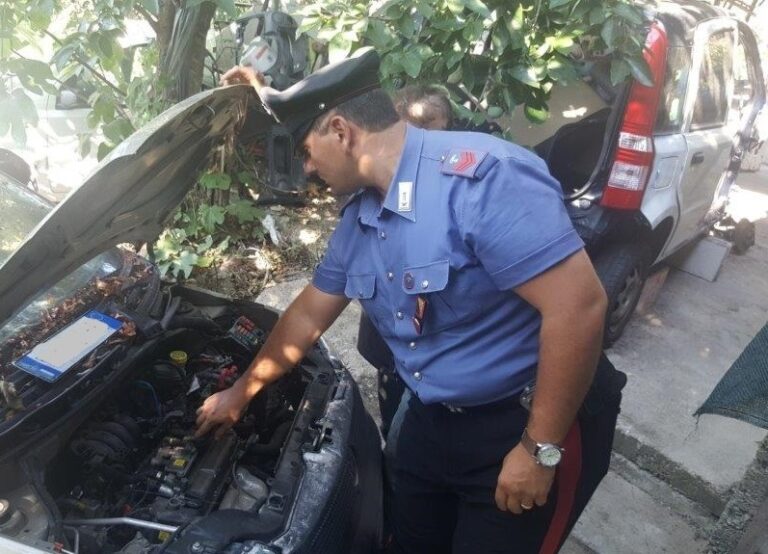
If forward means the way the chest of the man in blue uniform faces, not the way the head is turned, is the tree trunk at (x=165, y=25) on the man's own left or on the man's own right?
on the man's own right

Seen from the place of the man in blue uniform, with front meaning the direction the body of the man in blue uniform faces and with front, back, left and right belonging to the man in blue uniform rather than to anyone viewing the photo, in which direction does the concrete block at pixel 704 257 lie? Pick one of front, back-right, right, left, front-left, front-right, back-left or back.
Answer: back

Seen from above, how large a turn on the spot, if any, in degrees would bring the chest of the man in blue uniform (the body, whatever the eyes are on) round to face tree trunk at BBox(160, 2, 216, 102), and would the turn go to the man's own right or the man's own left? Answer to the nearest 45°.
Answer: approximately 135° to the man's own right

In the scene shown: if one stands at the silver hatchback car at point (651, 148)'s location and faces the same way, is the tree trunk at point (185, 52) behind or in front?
behind

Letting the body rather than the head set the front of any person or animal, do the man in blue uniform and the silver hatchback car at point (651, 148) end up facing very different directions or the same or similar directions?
very different directions

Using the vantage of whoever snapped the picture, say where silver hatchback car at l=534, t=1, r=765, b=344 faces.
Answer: facing away from the viewer and to the right of the viewer

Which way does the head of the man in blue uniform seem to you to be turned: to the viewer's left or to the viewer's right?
to the viewer's left

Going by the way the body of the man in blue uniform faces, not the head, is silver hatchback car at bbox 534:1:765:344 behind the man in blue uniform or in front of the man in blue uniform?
behind
